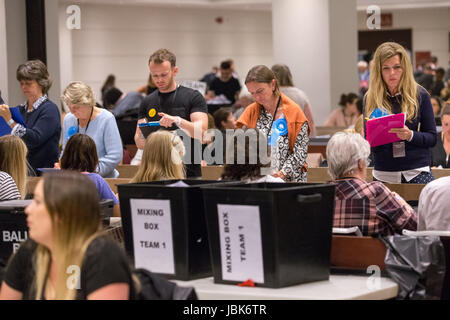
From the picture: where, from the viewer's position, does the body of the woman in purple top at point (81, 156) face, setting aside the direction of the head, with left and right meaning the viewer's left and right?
facing away from the viewer

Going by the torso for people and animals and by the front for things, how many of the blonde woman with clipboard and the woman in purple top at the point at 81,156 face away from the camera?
1

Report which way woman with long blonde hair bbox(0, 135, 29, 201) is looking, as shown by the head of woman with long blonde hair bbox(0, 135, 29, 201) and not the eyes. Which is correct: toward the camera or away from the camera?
away from the camera

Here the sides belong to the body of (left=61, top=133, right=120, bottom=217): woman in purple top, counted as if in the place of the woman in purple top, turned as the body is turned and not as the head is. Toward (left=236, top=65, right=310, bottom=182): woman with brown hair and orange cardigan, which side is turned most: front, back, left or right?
right

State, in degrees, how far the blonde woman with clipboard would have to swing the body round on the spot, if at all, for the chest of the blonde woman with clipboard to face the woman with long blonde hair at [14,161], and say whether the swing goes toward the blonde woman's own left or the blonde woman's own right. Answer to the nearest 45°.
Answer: approximately 90° to the blonde woman's own right

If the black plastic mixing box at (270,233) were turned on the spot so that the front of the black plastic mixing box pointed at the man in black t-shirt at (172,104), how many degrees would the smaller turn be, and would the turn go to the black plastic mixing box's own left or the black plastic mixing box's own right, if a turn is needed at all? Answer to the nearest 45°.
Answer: approximately 135° to the black plastic mixing box's own right

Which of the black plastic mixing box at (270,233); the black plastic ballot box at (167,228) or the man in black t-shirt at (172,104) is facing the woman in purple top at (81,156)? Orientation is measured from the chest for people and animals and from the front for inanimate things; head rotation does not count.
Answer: the man in black t-shirt

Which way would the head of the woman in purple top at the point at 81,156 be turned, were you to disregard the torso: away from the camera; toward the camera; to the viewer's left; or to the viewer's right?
away from the camera

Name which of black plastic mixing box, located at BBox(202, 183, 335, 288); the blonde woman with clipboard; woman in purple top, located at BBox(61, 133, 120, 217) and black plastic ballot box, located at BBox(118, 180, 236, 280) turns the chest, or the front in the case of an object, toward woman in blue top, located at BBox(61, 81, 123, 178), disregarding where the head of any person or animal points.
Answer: woman in purple top, located at BBox(61, 133, 120, 217)
